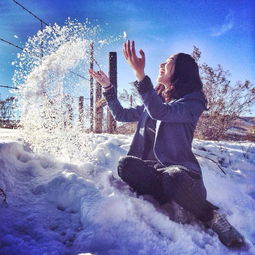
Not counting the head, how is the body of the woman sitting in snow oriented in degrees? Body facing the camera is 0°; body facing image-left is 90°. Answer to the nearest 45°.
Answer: approximately 45°

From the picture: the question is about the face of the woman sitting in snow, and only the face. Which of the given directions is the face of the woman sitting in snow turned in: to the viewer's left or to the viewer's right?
to the viewer's left
